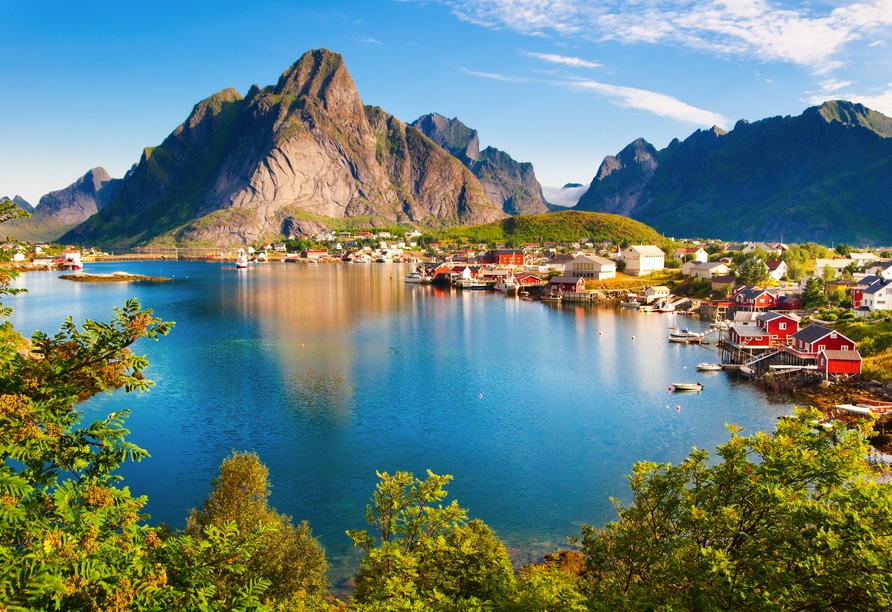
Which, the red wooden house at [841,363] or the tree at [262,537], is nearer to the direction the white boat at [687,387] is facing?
the tree

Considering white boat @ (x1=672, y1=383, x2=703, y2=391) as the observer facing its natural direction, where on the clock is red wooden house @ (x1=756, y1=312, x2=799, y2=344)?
The red wooden house is roughly at 4 o'clock from the white boat.

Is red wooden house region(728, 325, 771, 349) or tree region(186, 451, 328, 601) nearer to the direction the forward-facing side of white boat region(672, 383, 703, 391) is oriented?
the tree

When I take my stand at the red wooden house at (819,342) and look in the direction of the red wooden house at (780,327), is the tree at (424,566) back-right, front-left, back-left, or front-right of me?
back-left

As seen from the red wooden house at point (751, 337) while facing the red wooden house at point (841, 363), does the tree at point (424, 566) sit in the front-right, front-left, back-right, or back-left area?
front-right

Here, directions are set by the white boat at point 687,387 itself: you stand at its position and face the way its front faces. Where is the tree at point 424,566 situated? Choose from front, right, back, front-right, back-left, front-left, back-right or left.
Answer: left

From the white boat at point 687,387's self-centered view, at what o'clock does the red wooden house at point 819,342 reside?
The red wooden house is roughly at 5 o'clock from the white boat.

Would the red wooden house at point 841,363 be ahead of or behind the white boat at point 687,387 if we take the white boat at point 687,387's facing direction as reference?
behind

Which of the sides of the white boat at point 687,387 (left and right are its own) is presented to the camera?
left
